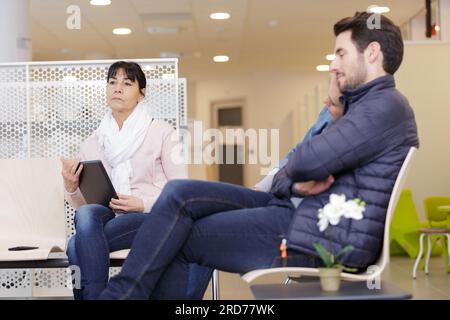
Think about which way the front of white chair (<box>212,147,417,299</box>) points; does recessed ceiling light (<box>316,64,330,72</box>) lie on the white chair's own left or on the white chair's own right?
on the white chair's own right

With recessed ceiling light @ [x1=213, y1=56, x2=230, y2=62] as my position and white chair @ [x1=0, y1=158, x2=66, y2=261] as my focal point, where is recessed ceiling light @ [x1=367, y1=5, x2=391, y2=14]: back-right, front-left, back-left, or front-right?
front-left

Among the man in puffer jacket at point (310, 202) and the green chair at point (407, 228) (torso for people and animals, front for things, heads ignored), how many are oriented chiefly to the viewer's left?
1

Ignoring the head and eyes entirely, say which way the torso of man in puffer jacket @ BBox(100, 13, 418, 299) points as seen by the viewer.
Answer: to the viewer's left

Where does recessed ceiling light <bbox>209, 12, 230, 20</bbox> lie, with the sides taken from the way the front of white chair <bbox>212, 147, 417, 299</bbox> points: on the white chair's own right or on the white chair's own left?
on the white chair's own right

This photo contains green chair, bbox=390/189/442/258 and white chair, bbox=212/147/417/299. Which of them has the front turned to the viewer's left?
the white chair

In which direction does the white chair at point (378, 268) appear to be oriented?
to the viewer's left

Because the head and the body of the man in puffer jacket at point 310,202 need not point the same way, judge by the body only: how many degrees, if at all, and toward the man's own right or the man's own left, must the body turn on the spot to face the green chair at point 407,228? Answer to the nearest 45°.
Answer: approximately 90° to the man's own right

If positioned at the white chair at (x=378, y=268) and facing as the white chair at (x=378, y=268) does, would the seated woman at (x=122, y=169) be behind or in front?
in front

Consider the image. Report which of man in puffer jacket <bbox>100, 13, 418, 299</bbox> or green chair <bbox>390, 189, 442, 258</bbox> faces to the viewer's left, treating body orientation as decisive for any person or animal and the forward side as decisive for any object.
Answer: the man in puffer jacket

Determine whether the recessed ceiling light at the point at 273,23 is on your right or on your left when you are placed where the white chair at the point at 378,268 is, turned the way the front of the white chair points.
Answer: on your right

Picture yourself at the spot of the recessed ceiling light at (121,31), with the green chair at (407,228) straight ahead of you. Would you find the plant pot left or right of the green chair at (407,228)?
right
